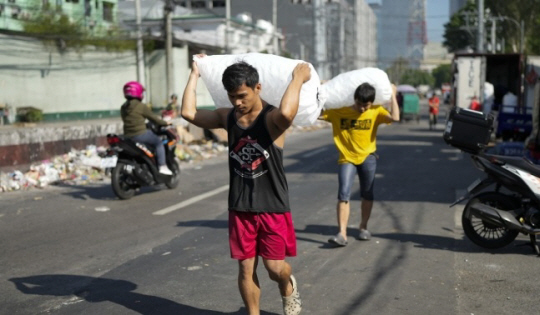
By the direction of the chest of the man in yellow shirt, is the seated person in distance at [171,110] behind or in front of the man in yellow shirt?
behind

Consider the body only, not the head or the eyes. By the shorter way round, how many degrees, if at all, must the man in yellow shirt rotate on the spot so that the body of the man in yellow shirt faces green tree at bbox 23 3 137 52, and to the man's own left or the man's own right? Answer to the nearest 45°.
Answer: approximately 135° to the man's own right

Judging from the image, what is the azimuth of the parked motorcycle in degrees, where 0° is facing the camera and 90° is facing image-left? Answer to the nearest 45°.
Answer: approximately 270°

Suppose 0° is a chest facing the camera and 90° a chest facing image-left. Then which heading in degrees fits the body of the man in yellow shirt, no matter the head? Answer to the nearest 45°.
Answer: approximately 0°
